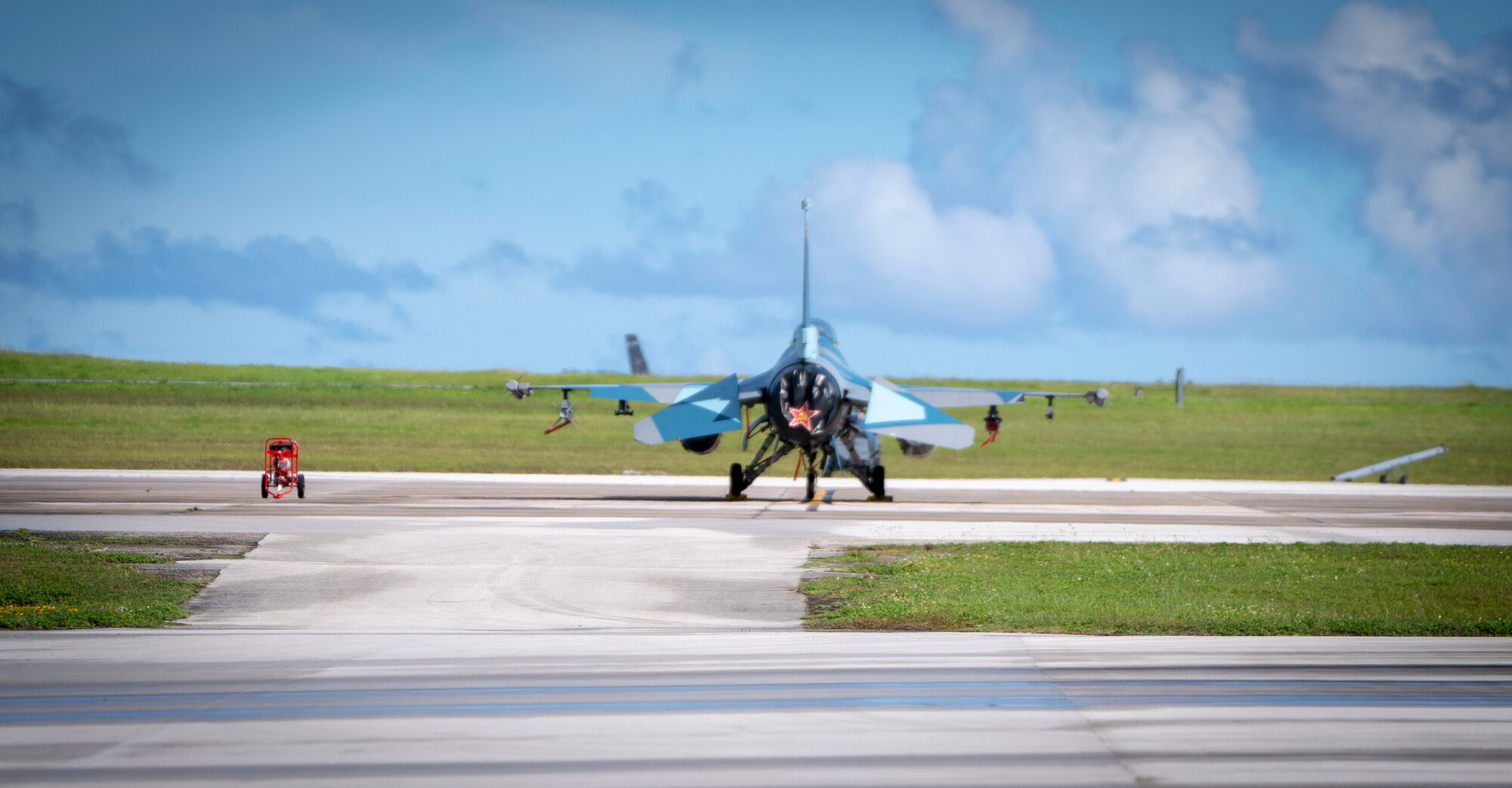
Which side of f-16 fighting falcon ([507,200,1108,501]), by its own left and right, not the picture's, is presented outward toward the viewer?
back

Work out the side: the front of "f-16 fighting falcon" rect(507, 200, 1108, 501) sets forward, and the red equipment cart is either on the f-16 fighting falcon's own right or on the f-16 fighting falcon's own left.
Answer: on the f-16 fighting falcon's own left
